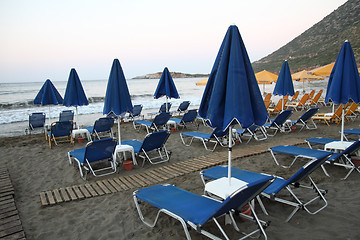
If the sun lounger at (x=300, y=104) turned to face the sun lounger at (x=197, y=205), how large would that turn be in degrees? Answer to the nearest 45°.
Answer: approximately 90° to its left

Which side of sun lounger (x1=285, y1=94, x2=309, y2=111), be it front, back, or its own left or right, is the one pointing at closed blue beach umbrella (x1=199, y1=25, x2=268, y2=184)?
left

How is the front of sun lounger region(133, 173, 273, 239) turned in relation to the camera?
facing away from the viewer and to the left of the viewer

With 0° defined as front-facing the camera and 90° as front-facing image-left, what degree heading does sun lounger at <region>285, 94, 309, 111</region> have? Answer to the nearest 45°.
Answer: approximately 90°

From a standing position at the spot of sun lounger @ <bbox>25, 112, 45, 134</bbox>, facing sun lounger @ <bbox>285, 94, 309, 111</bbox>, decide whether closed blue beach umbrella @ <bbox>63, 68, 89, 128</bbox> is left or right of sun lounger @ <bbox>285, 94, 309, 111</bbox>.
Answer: right

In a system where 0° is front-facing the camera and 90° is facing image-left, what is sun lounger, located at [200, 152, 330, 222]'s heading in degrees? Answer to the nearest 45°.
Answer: approximately 135°

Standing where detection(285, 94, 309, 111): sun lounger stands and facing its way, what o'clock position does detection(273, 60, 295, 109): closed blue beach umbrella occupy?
The closed blue beach umbrella is roughly at 9 o'clock from the sun lounger.

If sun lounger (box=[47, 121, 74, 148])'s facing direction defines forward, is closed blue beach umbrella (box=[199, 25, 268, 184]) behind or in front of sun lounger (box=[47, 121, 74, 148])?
behind

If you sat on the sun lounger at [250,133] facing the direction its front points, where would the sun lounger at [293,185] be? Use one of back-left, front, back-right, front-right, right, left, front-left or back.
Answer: back-left

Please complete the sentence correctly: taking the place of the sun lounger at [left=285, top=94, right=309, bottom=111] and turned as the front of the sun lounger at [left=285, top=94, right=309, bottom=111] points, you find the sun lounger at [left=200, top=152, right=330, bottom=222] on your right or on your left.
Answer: on your left

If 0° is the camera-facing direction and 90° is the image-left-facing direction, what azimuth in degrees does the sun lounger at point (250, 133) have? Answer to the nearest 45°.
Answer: approximately 135°

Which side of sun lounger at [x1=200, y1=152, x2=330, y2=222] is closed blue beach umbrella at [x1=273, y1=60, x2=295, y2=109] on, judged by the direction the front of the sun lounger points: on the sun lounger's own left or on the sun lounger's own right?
on the sun lounger's own right
